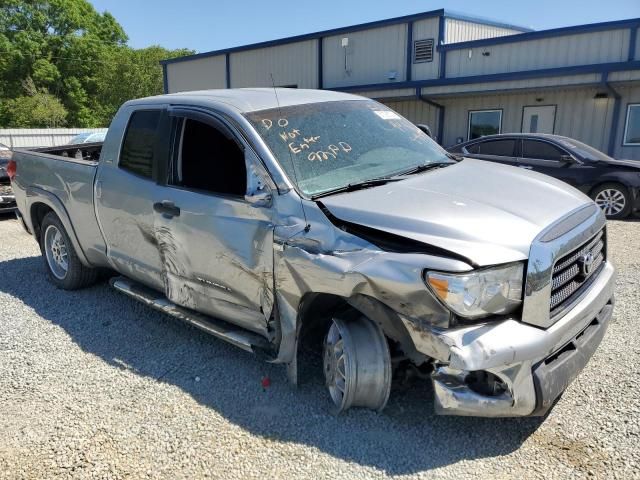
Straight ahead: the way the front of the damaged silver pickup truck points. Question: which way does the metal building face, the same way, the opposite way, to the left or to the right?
to the right

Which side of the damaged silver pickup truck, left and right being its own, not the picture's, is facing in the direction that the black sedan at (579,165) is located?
left

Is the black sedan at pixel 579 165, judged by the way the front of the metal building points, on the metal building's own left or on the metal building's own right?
on the metal building's own left

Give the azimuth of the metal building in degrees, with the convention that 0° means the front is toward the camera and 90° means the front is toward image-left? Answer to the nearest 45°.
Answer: approximately 45°

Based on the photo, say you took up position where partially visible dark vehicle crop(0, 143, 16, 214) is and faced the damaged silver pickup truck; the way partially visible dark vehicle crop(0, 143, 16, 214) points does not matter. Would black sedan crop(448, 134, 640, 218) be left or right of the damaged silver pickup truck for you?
left

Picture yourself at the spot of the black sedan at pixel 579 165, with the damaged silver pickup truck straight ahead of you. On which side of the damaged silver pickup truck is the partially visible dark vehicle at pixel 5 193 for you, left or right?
right

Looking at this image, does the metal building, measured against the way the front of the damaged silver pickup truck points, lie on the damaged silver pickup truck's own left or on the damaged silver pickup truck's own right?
on the damaged silver pickup truck's own left

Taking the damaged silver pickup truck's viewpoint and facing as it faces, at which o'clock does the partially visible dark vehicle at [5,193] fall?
The partially visible dark vehicle is roughly at 6 o'clock from the damaged silver pickup truck.
